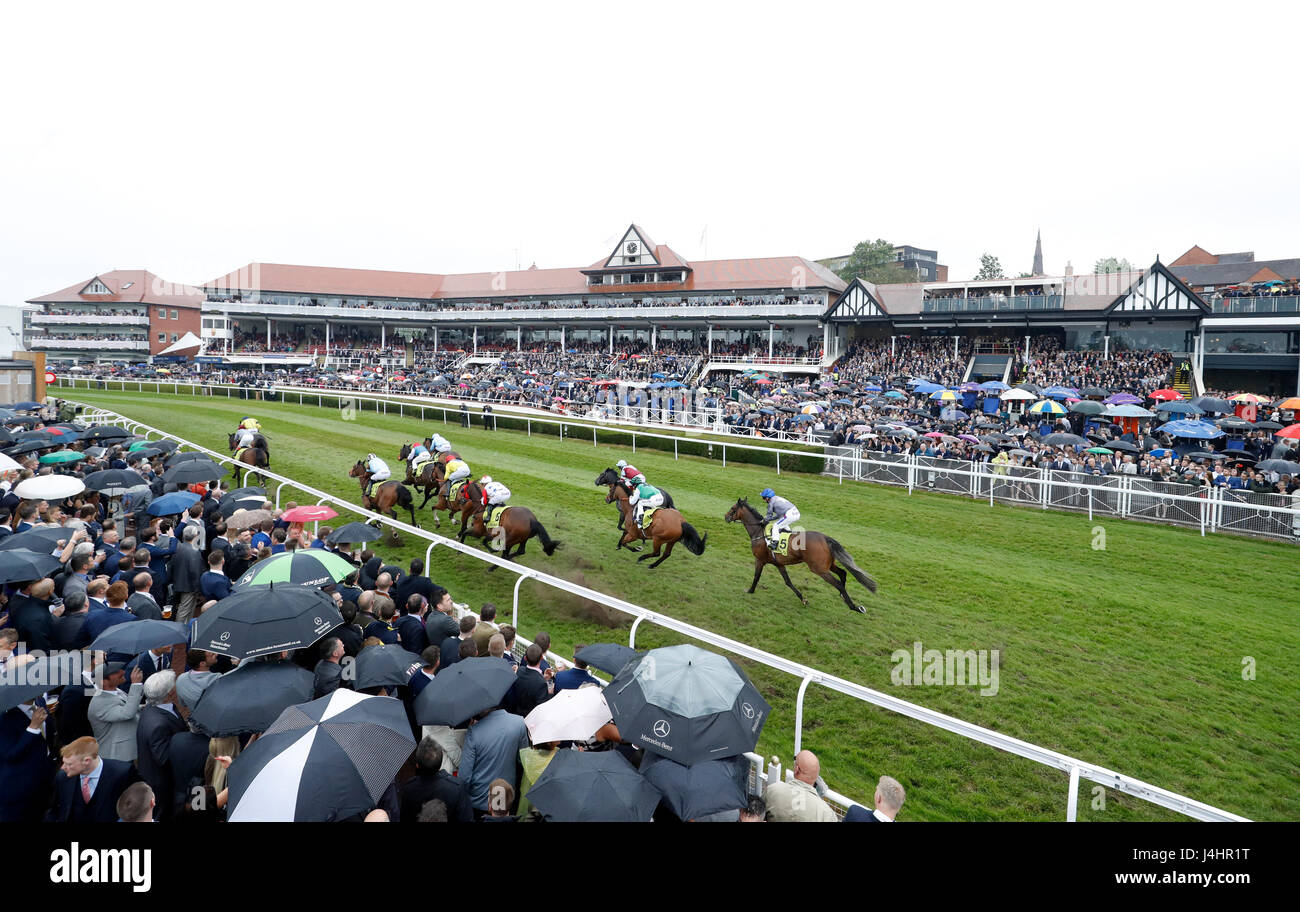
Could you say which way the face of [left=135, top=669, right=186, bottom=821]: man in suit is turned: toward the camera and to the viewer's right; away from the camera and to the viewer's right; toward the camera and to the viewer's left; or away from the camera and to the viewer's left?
away from the camera and to the viewer's right

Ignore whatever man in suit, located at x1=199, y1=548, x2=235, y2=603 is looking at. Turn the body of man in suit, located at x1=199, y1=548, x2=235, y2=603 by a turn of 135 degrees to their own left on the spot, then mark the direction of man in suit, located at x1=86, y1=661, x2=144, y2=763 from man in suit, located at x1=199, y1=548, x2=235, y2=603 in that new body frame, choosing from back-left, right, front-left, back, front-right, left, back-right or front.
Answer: front-left

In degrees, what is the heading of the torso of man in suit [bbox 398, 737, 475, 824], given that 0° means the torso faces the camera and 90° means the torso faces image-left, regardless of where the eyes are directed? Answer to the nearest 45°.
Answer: approximately 180°

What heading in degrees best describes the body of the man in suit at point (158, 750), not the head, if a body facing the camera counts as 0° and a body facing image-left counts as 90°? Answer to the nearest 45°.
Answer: approximately 225°

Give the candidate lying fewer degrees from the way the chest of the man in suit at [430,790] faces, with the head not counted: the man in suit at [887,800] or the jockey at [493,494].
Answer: the jockey

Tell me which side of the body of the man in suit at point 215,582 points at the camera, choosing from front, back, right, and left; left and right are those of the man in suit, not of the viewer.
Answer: back
